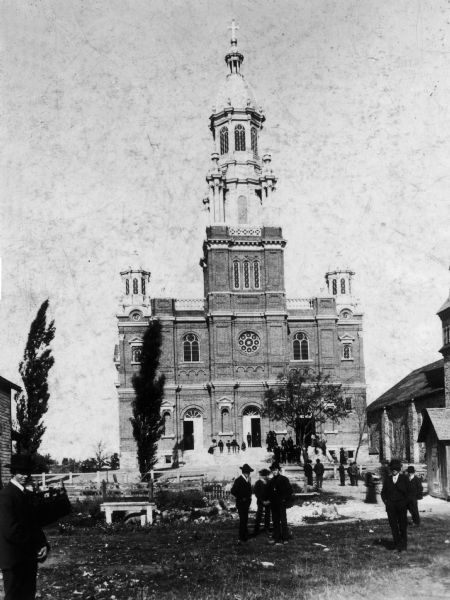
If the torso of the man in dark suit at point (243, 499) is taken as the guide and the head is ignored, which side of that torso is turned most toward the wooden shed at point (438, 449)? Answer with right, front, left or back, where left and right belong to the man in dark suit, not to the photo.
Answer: left

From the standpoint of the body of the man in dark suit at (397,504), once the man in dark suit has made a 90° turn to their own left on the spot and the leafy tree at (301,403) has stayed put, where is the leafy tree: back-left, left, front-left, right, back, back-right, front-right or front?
left

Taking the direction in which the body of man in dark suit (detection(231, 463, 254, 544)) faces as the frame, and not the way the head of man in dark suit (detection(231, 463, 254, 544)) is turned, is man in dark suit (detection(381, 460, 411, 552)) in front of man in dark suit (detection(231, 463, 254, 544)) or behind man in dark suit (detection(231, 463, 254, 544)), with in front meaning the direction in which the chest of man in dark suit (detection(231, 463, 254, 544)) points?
in front

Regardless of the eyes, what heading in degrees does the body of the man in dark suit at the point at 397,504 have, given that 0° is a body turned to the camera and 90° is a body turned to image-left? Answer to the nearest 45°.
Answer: approximately 0°

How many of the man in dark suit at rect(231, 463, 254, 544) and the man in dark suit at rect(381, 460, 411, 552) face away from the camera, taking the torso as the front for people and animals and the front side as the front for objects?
0

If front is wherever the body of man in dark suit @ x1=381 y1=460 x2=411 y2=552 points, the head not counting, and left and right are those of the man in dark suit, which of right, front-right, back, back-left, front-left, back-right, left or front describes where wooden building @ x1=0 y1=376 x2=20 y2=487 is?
back-right

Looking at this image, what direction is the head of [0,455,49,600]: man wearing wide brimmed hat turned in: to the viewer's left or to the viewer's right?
to the viewer's right
